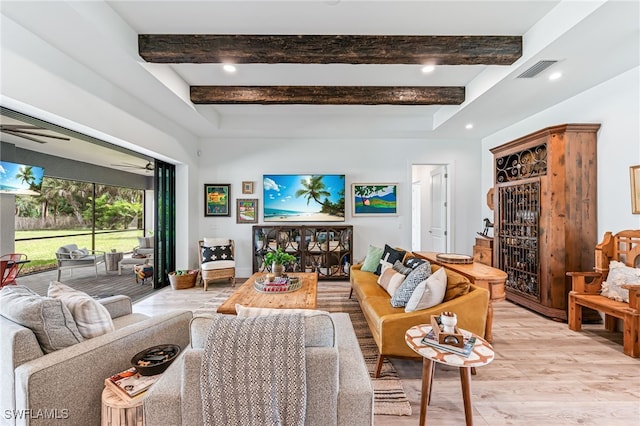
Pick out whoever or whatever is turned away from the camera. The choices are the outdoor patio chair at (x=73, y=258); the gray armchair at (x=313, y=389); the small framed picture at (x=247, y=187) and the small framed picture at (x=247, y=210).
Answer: the gray armchair

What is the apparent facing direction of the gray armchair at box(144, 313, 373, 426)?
away from the camera

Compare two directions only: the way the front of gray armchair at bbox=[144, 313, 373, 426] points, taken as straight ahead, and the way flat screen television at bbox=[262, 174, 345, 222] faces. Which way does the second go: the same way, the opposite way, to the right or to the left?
the opposite way

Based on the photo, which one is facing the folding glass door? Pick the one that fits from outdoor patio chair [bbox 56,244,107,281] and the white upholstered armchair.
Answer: the outdoor patio chair

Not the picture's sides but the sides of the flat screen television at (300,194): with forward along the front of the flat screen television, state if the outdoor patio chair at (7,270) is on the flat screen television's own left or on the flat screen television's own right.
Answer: on the flat screen television's own right

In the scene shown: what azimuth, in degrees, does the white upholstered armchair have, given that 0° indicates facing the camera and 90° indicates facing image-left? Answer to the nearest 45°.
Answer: approximately 315°

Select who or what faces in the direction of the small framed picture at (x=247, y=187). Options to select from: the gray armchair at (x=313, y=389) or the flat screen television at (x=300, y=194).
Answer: the gray armchair

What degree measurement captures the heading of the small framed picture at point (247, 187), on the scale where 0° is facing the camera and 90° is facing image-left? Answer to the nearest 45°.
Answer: approximately 0°

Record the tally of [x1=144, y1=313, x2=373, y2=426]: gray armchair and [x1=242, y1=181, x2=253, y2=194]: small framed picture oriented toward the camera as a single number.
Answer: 1

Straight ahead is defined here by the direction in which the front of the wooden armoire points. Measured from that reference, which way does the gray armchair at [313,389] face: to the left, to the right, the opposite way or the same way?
to the right

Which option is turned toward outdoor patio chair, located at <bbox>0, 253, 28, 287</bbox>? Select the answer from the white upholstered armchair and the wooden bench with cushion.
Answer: the wooden bench with cushion

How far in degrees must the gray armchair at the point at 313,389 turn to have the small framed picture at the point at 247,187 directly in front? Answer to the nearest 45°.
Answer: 0° — it already faces it
